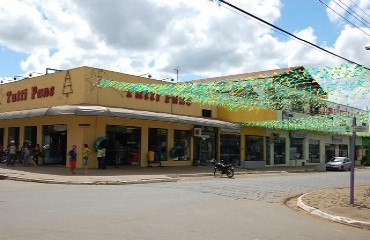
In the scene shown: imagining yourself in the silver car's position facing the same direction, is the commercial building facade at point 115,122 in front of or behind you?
in front

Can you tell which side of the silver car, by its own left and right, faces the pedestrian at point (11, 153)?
front

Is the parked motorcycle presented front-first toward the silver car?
no

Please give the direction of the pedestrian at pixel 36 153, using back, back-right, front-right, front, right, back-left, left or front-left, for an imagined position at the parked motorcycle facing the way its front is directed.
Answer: front-left

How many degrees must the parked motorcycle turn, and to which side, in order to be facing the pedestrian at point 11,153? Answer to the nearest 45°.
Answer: approximately 45° to its left

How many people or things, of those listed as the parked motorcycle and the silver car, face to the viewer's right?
0

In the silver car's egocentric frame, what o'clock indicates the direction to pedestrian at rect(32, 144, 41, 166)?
The pedestrian is roughly at 12 o'clock from the silver car.

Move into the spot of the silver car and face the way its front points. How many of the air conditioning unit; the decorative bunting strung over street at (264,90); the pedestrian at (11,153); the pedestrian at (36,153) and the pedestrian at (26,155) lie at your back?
0

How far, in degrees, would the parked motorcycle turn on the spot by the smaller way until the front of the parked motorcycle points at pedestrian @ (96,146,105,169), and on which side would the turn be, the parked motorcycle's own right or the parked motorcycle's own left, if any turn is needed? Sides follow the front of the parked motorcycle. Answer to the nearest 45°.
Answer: approximately 45° to the parked motorcycle's own left

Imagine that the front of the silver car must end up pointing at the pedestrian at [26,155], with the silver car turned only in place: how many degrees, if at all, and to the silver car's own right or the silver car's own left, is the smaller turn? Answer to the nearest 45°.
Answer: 0° — it already faces them

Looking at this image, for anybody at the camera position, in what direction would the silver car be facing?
facing the viewer and to the left of the viewer

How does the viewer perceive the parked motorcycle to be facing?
facing away from the viewer and to the left of the viewer

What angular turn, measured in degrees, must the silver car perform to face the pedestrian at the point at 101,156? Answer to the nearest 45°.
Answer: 0° — it already faces them
